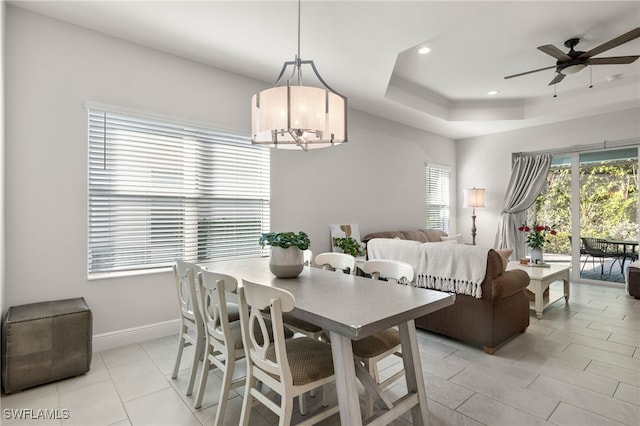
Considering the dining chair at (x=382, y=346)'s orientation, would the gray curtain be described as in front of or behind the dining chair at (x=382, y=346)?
behind

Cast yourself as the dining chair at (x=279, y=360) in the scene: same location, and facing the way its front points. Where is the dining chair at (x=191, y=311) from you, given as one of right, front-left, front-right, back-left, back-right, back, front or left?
left

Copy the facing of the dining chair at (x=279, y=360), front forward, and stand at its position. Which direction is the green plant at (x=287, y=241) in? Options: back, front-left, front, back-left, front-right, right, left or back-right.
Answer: front-left

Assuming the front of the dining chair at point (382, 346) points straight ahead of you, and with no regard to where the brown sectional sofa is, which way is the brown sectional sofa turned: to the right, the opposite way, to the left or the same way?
the opposite way

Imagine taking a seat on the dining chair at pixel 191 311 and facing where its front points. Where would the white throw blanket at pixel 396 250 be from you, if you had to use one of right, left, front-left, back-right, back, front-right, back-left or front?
front-right

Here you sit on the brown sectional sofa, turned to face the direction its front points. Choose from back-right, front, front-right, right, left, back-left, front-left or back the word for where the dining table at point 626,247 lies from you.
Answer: front

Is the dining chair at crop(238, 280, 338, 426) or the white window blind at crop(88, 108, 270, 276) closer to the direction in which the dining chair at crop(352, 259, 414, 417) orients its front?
the dining chair

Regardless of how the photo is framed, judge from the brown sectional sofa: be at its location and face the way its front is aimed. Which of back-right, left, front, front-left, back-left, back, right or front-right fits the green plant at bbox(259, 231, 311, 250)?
back

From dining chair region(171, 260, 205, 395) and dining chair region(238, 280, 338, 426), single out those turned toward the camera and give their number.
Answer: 0

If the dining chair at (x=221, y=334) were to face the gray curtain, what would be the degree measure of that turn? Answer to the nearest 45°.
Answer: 0° — it already faces it

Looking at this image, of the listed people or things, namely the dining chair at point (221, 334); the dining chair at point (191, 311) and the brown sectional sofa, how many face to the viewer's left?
0

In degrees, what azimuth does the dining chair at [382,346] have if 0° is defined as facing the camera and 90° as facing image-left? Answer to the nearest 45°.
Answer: approximately 45°

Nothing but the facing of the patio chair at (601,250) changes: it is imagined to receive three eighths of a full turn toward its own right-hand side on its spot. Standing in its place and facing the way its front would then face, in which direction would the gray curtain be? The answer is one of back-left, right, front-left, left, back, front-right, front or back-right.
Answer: front

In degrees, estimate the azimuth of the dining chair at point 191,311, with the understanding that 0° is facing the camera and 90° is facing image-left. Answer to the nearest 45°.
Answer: approximately 225°

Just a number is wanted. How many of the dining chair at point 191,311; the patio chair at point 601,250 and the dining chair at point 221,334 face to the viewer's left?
0

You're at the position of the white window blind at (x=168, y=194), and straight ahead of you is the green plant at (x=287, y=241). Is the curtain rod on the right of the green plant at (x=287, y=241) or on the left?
left

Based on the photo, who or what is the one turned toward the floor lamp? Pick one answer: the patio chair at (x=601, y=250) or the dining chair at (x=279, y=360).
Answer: the dining chair

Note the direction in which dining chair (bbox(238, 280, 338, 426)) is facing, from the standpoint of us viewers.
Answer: facing away from the viewer and to the right of the viewer
